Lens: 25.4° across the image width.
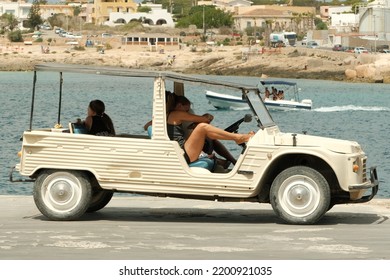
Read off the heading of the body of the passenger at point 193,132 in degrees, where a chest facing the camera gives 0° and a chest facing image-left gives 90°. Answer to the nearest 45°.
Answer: approximately 270°

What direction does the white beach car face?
to the viewer's right
